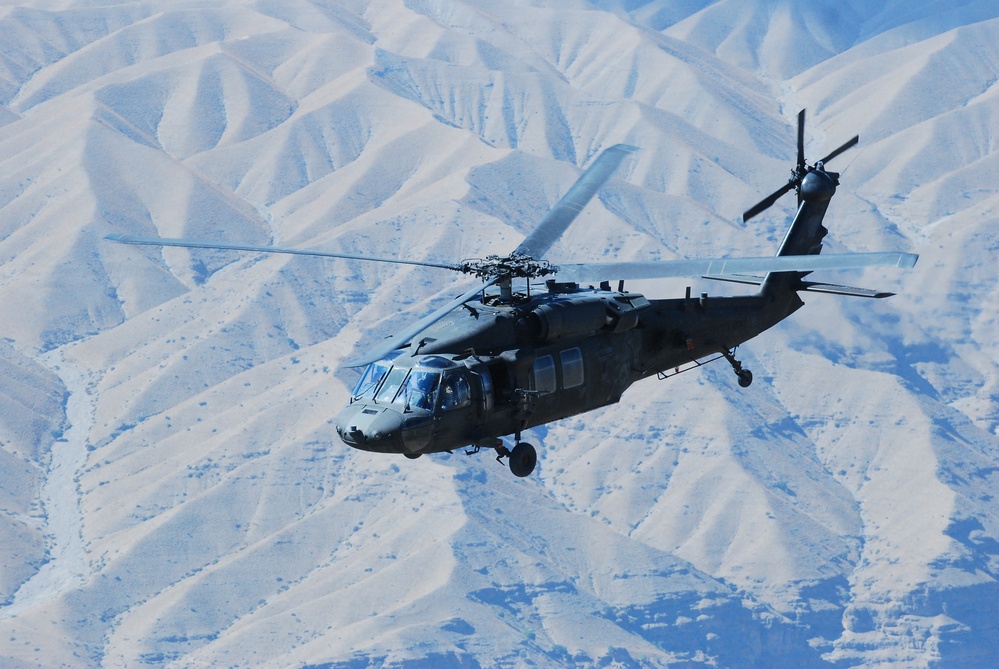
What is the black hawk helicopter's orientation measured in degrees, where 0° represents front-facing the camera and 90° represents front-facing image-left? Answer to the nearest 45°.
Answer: approximately 45°
